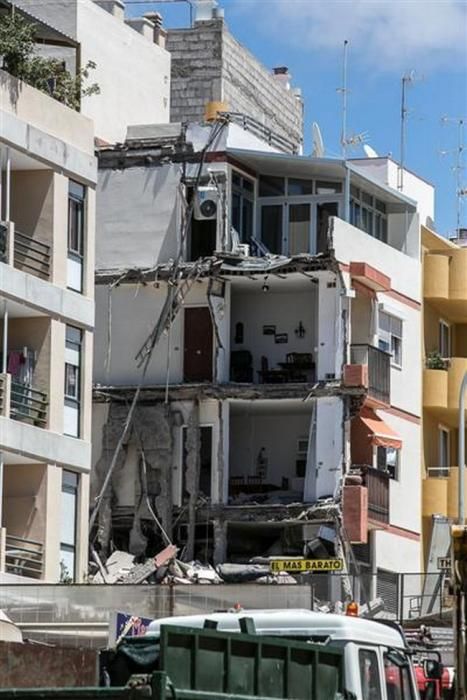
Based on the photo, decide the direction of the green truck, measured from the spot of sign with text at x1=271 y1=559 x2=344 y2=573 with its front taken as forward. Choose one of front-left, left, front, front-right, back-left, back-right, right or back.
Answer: front

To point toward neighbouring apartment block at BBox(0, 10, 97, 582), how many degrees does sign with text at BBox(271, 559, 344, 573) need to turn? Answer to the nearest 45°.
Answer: approximately 45° to its right

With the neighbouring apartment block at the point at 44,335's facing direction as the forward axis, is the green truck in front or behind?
in front

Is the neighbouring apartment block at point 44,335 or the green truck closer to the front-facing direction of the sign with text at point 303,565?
the green truck

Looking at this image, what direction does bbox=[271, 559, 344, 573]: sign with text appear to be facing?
toward the camera

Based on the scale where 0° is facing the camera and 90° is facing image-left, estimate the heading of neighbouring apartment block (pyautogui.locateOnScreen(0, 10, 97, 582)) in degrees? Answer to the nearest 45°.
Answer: approximately 315°

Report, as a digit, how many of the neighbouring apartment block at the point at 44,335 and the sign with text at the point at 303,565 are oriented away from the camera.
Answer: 0
